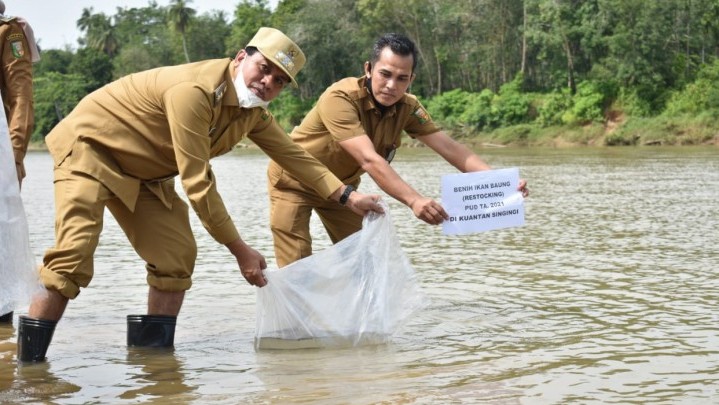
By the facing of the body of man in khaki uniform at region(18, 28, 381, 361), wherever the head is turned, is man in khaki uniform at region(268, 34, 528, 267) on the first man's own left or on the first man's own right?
on the first man's own left

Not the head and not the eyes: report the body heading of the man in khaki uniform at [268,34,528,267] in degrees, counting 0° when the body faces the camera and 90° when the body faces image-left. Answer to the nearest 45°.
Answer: approximately 315°

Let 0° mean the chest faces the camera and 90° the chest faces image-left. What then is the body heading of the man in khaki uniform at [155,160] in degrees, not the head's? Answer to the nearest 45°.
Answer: approximately 315°

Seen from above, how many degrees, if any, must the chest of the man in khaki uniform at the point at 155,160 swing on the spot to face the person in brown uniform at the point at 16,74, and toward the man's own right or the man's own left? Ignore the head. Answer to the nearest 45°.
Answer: approximately 180°

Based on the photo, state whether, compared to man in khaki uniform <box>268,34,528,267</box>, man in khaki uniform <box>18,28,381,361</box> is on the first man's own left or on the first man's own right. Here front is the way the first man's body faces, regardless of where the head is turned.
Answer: on the first man's own right

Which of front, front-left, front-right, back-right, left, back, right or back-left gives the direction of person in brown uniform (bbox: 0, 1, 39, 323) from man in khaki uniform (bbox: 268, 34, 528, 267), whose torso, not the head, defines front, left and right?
back-right
